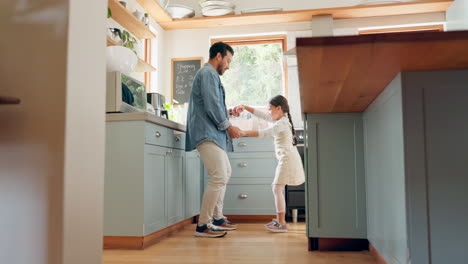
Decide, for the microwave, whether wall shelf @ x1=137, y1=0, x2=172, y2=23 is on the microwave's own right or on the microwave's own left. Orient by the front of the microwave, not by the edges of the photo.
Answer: on the microwave's own left

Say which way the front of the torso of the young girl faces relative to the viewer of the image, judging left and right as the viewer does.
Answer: facing to the left of the viewer

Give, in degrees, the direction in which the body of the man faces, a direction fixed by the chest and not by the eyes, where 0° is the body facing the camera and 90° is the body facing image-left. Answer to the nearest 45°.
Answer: approximately 270°

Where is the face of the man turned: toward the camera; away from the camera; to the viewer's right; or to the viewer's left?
to the viewer's right

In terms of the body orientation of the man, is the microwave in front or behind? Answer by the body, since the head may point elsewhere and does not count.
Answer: behind

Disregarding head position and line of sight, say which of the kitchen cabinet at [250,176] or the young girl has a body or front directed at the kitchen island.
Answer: the kitchen cabinet

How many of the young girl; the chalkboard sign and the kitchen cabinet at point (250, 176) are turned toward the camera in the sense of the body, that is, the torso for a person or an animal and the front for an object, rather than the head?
2

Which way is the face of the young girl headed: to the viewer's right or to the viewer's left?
to the viewer's left

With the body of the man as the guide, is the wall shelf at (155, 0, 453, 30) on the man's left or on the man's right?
on the man's left

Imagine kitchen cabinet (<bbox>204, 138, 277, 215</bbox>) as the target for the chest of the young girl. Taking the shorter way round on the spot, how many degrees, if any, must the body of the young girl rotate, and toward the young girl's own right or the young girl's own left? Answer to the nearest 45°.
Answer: approximately 45° to the young girl's own right

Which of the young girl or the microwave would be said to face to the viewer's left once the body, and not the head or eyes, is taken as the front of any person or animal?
the young girl

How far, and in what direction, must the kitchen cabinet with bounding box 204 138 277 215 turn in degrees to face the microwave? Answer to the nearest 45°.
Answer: approximately 45° to its right

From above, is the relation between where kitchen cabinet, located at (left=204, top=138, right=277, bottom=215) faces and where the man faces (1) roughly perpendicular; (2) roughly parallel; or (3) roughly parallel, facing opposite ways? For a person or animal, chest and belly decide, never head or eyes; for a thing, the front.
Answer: roughly perpendicular
